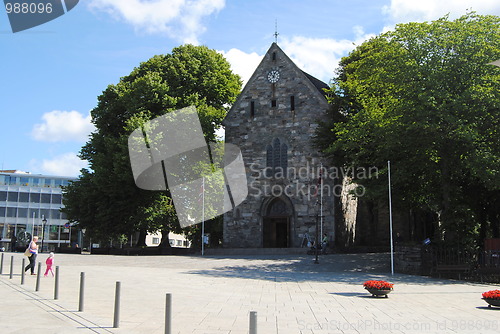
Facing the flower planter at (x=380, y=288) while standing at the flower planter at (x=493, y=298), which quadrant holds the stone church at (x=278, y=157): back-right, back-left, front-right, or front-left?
front-right

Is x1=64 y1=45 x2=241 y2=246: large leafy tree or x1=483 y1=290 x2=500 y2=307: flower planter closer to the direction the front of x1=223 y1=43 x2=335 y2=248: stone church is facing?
the flower planter

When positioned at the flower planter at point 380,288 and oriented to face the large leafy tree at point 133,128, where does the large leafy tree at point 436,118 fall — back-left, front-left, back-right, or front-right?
front-right

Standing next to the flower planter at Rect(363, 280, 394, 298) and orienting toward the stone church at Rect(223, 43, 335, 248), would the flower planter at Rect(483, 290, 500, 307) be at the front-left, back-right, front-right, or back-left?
back-right

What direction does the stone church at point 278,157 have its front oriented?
toward the camera

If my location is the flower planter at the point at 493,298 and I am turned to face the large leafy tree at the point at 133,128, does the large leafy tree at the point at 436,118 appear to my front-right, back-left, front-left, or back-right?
front-right

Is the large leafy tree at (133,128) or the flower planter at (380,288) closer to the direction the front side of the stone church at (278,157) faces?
the flower planter

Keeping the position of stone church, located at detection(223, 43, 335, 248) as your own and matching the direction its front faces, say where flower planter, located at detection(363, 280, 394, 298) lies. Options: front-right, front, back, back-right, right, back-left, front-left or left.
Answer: front

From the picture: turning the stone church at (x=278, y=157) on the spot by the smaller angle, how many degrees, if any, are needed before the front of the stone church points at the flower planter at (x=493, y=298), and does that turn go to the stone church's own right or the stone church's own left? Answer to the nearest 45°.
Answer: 0° — it already faces it

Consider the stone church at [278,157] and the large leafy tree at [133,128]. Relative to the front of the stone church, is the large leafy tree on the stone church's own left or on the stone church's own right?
on the stone church's own right
